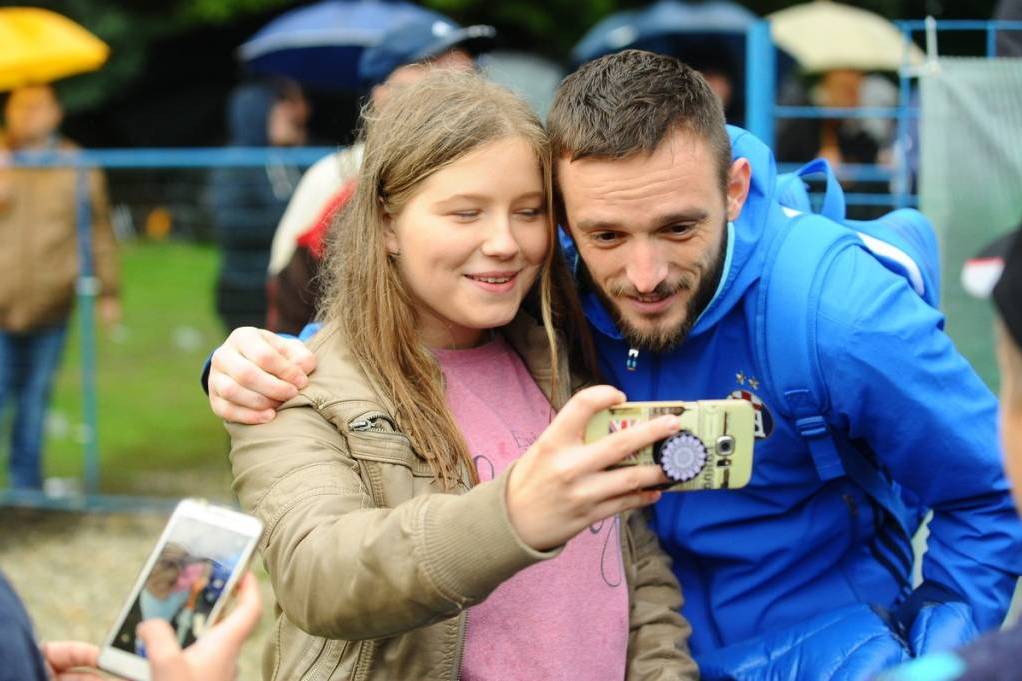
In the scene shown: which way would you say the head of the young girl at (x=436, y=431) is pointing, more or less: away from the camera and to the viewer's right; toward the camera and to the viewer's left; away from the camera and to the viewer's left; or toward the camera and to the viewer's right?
toward the camera and to the viewer's right

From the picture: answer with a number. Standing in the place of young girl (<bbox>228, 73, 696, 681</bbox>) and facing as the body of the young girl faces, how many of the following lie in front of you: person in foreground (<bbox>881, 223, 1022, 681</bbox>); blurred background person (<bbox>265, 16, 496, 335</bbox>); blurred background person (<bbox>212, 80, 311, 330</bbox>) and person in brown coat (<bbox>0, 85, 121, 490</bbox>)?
1

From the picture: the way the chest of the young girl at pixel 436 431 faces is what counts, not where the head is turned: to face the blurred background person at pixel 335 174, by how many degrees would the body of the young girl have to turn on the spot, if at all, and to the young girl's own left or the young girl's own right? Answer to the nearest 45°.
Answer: approximately 135° to the young girl's own left

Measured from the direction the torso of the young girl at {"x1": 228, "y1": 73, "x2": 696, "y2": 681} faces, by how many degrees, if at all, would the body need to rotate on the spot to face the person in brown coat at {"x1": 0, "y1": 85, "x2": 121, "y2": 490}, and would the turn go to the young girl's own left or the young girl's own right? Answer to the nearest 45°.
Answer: approximately 180°

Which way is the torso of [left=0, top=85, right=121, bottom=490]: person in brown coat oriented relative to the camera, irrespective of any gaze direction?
toward the camera

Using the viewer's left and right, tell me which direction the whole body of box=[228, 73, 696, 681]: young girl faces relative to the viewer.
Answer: facing the viewer and to the right of the viewer
